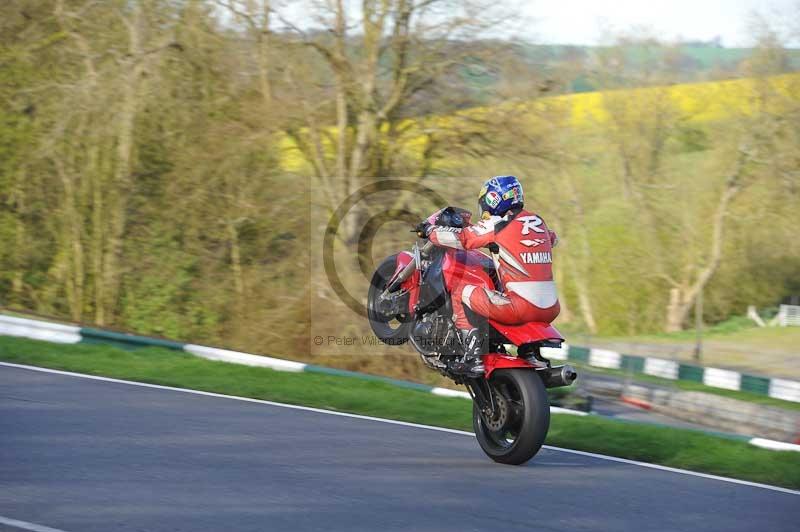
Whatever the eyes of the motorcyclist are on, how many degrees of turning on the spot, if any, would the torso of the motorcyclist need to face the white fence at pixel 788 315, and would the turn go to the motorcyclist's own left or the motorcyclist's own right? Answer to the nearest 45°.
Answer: approximately 45° to the motorcyclist's own right

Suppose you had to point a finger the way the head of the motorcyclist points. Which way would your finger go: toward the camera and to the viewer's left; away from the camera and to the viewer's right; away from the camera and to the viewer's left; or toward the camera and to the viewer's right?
away from the camera and to the viewer's left

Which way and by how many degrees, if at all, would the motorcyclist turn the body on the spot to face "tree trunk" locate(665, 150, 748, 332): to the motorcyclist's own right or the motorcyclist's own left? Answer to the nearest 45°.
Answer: approximately 45° to the motorcyclist's own right

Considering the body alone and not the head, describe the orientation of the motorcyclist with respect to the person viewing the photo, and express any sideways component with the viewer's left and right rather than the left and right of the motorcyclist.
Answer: facing away from the viewer and to the left of the viewer
